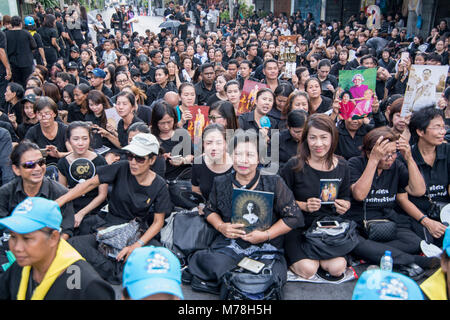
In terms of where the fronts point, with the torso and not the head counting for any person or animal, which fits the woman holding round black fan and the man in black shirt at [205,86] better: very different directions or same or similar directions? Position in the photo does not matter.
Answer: same or similar directions

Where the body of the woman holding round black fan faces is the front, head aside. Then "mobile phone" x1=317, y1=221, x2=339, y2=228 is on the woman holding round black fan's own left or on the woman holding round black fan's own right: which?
on the woman holding round black fan's own left

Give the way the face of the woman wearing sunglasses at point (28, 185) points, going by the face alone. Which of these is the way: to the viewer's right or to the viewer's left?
to the viewer's right

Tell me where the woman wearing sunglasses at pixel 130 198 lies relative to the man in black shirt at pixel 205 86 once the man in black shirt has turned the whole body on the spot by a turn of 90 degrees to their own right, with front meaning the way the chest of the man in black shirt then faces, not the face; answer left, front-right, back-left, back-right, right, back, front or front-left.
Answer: front-left

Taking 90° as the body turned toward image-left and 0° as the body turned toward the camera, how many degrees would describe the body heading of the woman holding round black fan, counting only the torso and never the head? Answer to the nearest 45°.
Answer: approximately 0°

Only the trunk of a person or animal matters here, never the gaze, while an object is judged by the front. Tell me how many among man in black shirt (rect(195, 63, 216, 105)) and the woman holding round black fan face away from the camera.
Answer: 0

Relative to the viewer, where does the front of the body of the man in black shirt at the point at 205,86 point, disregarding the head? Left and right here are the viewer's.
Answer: facing the viewer and to the right of the viewer

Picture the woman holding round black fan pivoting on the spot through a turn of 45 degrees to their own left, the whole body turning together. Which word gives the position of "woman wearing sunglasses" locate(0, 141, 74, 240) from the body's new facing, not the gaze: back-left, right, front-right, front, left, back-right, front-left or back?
right

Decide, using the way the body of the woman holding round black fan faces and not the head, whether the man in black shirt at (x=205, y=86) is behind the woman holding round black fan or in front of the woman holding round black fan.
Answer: behind

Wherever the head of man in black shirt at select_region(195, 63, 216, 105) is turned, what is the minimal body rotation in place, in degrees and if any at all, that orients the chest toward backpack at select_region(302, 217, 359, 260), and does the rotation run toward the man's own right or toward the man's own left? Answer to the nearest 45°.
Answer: approximately 45° to the man's own right

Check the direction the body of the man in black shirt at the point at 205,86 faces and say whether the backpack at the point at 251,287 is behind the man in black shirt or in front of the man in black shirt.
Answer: in front
